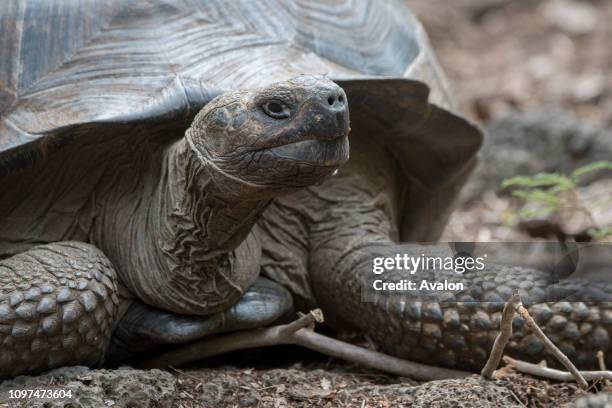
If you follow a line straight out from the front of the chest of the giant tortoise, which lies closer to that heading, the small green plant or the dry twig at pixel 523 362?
the dry twig

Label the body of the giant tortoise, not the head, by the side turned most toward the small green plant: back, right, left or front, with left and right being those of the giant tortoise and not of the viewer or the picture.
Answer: left

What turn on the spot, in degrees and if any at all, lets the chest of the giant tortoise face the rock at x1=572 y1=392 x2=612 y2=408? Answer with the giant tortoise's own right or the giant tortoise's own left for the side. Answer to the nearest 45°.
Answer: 0° — it already faces it

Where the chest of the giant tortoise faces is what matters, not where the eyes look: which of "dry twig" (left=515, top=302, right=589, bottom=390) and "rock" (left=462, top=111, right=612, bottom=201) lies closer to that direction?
the dry twig

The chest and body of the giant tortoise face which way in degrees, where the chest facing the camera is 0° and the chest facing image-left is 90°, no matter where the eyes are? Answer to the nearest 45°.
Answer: approximately 315°

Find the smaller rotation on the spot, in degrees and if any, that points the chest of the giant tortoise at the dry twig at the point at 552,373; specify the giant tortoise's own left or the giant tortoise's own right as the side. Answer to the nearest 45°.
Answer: approximately 45° to the giant tortoise's own left

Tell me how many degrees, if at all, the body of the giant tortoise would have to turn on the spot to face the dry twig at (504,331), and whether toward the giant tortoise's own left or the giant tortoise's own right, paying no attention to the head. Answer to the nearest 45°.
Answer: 0° — it already faces it
